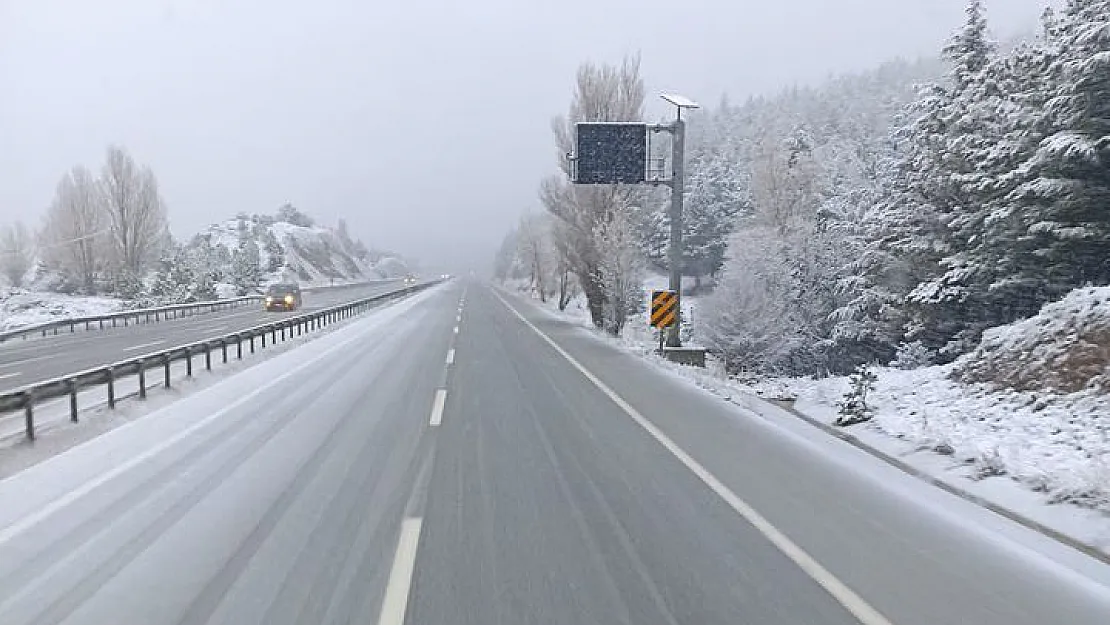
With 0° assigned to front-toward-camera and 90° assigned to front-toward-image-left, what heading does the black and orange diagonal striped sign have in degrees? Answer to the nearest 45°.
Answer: approximately 0°

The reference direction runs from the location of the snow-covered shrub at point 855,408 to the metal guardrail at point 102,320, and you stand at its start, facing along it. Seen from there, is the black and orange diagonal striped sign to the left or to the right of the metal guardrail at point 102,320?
right

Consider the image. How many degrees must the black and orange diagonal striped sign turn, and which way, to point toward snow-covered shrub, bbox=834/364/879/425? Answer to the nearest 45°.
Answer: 0° — it already faces it

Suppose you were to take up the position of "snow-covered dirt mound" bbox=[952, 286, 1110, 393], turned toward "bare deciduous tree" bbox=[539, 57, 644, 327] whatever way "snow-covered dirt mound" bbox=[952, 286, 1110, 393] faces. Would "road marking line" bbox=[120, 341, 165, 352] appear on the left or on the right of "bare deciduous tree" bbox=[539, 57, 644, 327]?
left

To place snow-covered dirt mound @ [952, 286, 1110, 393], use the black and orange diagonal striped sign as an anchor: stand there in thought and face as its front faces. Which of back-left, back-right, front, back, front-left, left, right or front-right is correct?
front-left

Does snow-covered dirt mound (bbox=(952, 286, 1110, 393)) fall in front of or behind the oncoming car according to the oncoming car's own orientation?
in front

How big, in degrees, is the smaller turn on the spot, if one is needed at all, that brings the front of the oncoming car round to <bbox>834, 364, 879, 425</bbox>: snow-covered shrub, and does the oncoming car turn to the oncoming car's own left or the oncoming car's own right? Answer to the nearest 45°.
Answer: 0° — it already faces it

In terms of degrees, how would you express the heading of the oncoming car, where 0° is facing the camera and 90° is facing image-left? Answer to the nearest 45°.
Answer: approximately 0°

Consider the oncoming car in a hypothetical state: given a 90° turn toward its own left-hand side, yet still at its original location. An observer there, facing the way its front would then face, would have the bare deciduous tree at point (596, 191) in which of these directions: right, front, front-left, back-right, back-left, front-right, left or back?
front-right

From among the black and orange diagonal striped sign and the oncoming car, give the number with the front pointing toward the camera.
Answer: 2

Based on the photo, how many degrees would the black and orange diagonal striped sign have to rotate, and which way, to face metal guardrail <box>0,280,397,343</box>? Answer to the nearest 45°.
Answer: approximately 90° to its right

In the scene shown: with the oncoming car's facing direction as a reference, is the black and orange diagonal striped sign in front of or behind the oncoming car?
in front

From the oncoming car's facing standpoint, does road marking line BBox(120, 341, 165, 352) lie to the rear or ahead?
ahead

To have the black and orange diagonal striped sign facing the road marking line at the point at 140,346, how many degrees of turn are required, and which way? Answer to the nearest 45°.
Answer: approximately 90° to its right
